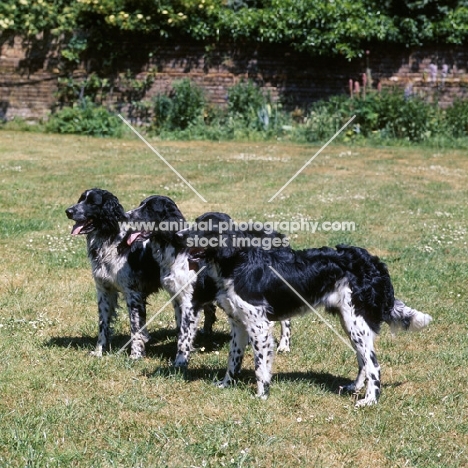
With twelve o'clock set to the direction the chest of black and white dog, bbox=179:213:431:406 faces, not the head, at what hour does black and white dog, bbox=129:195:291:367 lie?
black and white dog, bbox=129:195:291:367 is roughly at 1 o'clock from black and white dog, bbox=179:213:431:406.

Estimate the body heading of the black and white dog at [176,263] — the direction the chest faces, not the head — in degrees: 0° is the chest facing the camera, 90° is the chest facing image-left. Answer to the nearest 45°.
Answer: approximately 90°

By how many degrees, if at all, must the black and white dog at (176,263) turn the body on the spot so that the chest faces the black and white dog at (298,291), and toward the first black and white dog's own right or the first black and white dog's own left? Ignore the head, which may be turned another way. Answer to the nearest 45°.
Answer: approximately 135° to the first black and white dog's own left

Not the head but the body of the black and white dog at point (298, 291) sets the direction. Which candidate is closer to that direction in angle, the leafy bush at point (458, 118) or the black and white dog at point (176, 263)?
the black and white dog

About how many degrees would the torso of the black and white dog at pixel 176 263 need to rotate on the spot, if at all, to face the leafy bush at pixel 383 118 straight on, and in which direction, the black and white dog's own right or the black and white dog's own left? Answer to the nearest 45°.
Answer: approximately 90° to the black and white dog's own right

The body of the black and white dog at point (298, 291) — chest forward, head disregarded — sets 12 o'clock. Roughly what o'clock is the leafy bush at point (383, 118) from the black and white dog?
The leafy bush is roughly at 3 o'clock from the black and white dog.

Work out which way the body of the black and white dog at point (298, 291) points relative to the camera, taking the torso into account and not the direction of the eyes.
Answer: to the viewer's left

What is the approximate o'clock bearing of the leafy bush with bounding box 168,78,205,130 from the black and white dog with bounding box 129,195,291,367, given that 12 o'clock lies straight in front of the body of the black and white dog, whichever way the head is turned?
The leafy bush is roughly at 3 o'clock from the black and white dog.

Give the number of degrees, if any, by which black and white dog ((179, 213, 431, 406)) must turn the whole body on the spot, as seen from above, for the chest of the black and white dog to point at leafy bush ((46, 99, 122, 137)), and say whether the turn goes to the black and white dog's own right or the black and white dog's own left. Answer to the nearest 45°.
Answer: approximately 90° to the black and white dog's own right

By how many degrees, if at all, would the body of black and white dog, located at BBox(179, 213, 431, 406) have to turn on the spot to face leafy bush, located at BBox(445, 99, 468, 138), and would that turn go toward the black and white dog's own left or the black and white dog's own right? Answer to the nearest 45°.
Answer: approximately 90° to the black and white dog's own right

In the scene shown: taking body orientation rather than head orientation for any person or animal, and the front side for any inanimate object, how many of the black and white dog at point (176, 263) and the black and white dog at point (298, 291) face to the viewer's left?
2

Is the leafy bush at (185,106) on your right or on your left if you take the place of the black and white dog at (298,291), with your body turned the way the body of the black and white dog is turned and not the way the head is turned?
on your right

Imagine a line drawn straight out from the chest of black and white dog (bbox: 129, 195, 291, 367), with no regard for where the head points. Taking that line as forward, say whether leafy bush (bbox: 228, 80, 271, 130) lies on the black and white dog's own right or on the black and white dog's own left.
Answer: on the black and white dog's own right
